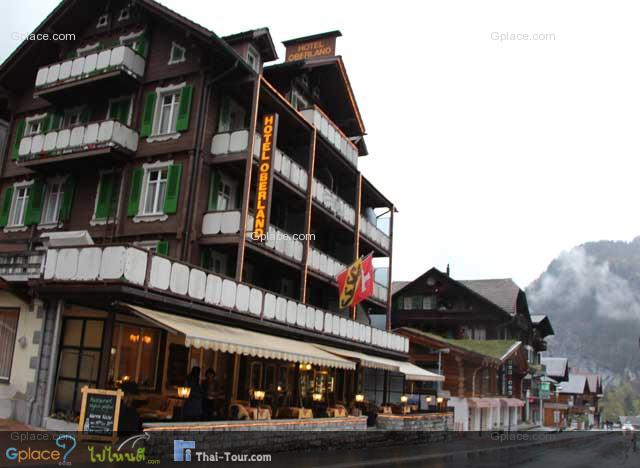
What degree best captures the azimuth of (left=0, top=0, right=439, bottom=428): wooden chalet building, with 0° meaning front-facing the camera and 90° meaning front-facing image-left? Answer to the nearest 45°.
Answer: approximately 315°

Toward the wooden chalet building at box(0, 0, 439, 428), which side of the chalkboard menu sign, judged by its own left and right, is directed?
back

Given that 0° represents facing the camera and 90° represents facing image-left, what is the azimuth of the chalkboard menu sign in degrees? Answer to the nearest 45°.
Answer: approximately 0°

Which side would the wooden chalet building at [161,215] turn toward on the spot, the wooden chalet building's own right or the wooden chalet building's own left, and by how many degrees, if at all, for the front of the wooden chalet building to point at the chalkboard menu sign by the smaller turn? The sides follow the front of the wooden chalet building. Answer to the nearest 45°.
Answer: approximately 45° to the wooden chalet building's own right

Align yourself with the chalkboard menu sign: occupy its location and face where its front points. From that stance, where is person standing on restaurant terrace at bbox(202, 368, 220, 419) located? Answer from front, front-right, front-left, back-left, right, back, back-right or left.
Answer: back-left
